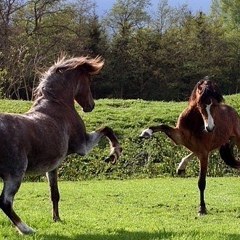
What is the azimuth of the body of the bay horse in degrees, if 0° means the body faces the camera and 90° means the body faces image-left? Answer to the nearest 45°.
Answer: approximately 45°

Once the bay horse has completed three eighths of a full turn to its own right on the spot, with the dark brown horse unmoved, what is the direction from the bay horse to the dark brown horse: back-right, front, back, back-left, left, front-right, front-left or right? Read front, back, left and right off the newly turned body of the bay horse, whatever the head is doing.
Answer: back-left
